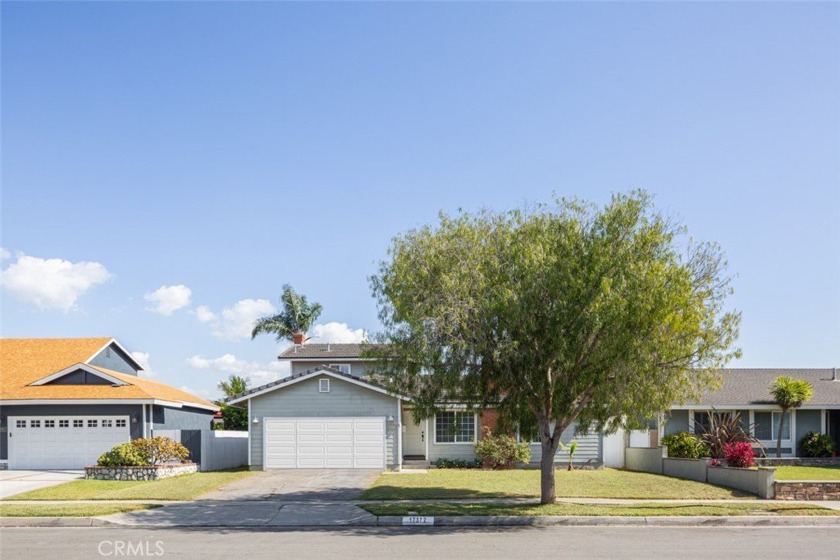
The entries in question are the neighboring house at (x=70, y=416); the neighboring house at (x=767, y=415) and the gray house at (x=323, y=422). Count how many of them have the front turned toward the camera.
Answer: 3

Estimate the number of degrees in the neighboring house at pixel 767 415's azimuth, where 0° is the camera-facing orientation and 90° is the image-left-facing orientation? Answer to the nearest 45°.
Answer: approximately 0°

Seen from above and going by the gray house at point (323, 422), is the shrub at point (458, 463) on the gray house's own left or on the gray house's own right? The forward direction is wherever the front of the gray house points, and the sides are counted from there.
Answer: on the gray house's own left

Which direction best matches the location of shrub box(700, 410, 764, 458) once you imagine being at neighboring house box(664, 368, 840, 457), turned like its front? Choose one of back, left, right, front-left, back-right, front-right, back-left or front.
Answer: front

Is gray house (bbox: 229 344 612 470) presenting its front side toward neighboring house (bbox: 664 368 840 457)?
no

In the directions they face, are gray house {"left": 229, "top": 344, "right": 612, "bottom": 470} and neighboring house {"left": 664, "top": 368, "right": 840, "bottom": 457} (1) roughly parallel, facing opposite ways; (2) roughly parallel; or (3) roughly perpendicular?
roughly parallel

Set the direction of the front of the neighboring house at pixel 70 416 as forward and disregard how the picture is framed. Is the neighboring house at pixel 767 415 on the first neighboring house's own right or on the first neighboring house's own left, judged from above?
on the first neighboring house's own left

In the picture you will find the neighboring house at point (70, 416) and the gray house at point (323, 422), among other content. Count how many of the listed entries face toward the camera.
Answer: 2

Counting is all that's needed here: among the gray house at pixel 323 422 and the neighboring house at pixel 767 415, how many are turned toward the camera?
2

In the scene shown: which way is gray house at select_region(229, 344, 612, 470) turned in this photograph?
toward the camera

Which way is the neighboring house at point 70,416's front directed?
toward the camera
